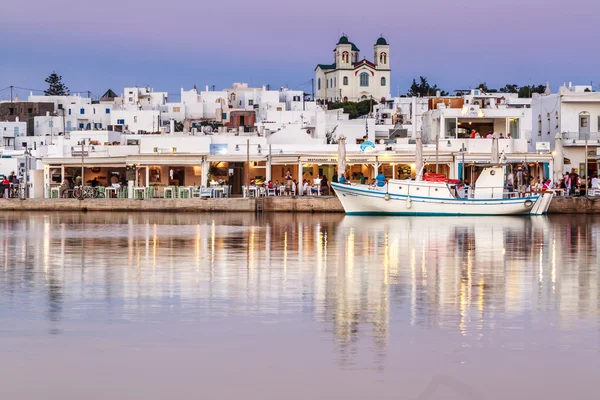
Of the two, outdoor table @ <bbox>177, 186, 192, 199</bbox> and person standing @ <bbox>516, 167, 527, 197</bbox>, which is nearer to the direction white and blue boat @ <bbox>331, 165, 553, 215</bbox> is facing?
the outdoor table

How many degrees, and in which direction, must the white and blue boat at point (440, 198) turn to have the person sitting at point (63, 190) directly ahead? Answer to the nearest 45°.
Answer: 0° — it already faces them

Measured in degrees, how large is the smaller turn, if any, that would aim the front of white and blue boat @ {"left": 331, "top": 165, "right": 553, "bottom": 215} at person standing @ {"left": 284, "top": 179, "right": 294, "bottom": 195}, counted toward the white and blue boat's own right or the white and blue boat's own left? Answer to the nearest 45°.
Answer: approximately 45° to the white and blue boat's own right

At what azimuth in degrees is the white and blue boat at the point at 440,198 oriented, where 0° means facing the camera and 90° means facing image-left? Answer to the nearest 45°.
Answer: approximately 90°

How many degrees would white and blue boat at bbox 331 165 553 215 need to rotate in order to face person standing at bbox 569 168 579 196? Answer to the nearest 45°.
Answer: approximately 135° to its right
